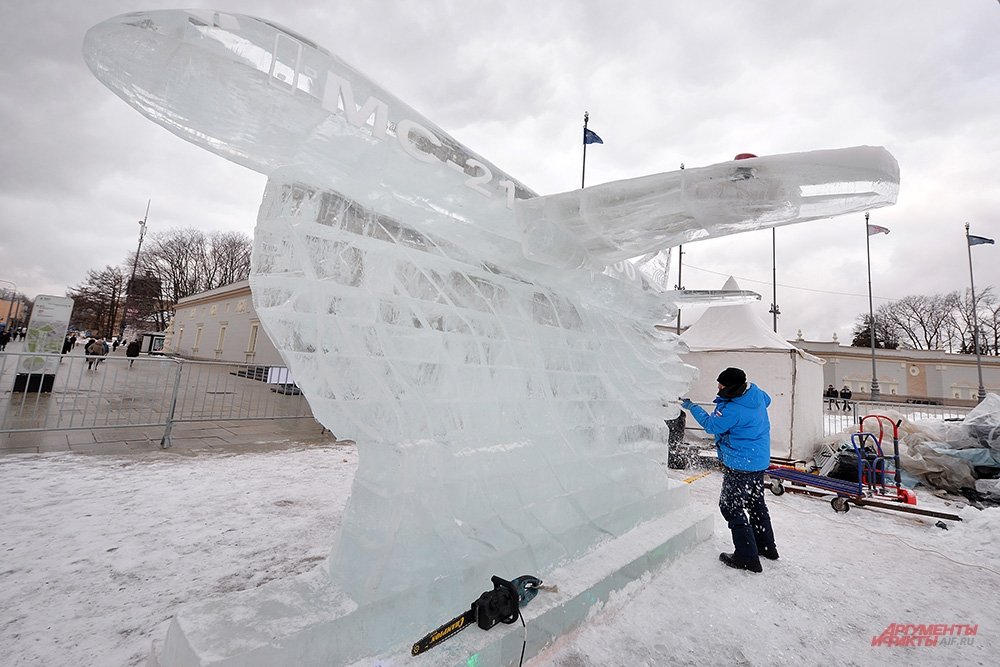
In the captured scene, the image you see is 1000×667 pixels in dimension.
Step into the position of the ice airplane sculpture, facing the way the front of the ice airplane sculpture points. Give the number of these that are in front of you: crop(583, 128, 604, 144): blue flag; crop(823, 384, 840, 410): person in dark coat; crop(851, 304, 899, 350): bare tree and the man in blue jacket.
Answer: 0

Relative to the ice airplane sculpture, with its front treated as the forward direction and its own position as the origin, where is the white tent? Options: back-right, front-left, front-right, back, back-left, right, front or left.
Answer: back

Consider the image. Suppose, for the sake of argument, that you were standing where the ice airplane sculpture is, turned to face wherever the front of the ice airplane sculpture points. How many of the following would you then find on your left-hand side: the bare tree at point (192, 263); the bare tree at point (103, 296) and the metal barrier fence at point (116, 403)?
0

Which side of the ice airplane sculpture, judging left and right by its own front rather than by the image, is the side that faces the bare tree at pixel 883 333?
back

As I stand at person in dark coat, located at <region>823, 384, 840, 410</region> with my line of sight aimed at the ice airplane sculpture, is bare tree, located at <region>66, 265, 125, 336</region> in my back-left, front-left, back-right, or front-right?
front-right

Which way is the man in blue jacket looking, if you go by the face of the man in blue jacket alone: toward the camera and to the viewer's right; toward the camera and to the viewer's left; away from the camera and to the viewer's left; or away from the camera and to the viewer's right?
away from the camera and to the viewer's left

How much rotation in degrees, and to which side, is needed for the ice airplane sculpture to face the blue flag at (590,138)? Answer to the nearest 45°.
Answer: approximately 135° to its right

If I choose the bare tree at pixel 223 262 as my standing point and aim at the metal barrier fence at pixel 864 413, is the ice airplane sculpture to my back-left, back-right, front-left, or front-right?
front-right

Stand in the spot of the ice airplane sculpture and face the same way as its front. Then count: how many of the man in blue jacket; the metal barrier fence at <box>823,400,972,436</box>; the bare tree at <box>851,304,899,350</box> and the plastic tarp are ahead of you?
0

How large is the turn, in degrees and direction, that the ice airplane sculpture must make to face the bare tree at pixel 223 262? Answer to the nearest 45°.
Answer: approximately 90° to its right

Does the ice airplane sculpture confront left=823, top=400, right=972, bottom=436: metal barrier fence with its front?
no

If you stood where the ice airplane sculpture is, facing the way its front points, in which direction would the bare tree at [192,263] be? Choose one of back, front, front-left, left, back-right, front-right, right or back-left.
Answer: right

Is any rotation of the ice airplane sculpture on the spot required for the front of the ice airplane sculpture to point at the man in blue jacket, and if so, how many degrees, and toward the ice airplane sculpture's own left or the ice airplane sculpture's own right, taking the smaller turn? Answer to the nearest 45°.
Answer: approximately 180°

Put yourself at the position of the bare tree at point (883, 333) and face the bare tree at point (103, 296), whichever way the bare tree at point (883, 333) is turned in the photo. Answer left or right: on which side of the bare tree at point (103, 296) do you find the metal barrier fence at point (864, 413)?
left

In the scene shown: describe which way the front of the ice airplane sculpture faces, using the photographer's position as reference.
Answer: facing the viewer and to the left of the viewer
